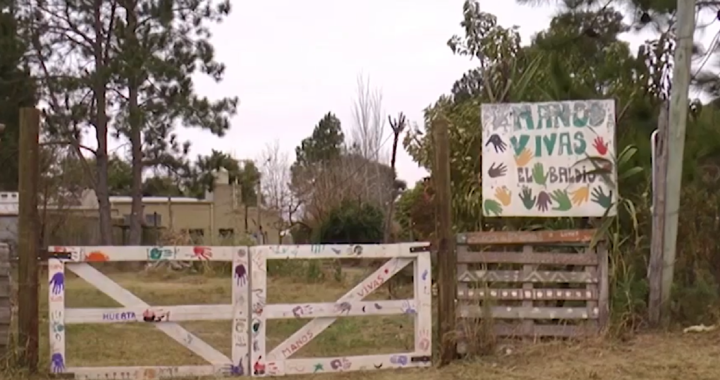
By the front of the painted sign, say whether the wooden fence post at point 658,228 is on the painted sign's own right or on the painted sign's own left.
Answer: on the painted sign's own left

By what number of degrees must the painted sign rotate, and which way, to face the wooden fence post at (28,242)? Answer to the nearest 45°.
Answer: approximately 45° to its right

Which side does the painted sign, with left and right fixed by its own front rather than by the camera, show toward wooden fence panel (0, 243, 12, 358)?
right

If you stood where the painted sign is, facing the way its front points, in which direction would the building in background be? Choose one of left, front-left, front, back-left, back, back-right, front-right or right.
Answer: back-right

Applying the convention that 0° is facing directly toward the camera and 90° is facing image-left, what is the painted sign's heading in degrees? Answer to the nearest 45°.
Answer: approximately 0°

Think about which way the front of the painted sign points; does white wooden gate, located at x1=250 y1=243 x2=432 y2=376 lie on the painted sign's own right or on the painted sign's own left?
on the painted sign's own right

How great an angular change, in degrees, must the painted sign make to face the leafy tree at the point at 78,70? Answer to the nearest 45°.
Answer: approximately 135° to its right

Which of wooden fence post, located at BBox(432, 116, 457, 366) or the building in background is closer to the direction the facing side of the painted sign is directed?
the wooden fence post

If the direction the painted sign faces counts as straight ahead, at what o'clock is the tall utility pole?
The tall utility pole is roughly at 8 o'clock from the painted sign.
